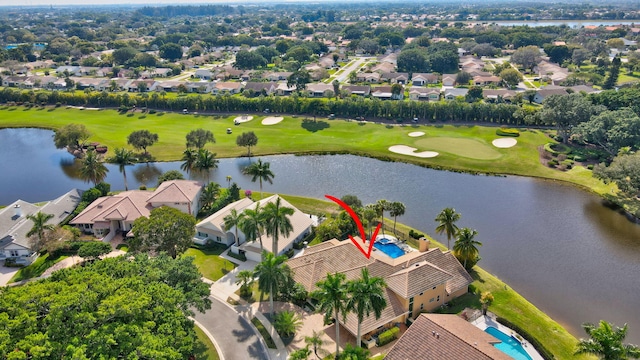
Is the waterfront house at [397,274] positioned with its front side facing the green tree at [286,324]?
yes

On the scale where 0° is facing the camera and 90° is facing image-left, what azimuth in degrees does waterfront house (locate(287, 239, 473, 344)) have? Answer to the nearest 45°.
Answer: approximately 45°

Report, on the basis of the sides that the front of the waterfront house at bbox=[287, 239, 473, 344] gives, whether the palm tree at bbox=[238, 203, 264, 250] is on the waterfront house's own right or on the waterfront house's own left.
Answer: on the waterfront house's own right

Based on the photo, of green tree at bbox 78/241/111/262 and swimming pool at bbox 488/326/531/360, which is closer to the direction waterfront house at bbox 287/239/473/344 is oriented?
the green tree

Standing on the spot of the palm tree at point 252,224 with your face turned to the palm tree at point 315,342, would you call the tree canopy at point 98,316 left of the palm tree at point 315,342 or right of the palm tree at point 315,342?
right

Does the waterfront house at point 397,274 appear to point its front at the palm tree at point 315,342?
yes

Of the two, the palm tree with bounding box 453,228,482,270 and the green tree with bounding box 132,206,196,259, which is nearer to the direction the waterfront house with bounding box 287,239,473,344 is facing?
the green tree

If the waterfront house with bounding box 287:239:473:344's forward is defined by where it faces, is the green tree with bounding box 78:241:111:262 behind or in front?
in front

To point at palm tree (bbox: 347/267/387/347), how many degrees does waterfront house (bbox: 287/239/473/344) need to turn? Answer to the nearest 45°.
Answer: approximately 45° to its left

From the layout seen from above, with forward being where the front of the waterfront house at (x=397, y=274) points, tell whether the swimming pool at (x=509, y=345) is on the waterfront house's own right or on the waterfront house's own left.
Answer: on the waterfront house's own left

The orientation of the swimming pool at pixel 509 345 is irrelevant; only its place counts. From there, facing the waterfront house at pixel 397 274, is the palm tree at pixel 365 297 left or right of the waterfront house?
left
